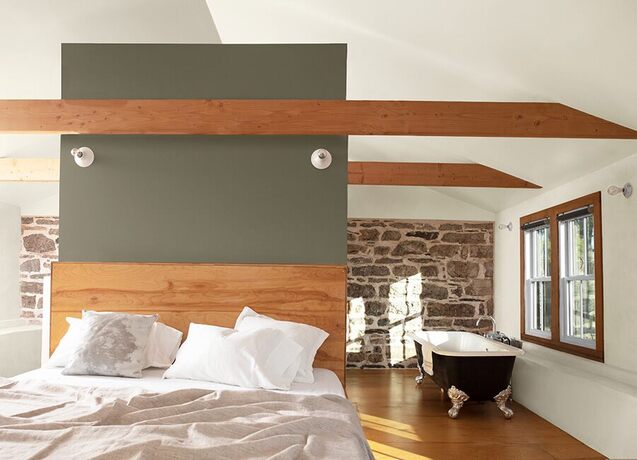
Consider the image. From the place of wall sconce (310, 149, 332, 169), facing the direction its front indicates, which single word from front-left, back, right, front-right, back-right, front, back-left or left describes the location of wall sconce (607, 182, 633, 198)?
left

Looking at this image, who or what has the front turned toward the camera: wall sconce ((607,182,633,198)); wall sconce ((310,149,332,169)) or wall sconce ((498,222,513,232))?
wall sconce ((310,149,332,169))

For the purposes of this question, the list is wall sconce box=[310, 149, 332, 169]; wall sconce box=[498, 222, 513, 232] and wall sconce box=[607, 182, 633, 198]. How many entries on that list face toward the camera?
1

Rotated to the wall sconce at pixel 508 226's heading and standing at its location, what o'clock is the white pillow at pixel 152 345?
The white pillow is roughly at 10 o'clock from the wall sconce.

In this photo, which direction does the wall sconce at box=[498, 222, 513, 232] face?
to the viewer's left

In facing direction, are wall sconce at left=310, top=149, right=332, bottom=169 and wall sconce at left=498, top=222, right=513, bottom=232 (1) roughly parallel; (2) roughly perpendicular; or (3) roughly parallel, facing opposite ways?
roughly perpendicular

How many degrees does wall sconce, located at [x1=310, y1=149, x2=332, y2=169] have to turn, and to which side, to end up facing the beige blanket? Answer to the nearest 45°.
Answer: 0° — it already faces it

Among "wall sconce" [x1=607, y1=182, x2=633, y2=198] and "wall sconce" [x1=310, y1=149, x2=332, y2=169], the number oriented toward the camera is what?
1

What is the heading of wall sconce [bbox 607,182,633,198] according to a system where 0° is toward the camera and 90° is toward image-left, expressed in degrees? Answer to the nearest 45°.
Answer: approximately 90°

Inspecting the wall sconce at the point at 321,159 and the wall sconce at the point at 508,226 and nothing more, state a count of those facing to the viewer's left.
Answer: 1

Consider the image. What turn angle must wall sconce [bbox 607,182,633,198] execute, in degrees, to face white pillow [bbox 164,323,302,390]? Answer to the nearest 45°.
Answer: approximately 45° to its left

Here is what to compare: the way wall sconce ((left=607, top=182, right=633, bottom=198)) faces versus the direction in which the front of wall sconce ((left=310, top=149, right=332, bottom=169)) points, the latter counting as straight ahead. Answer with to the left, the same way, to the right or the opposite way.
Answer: to the right

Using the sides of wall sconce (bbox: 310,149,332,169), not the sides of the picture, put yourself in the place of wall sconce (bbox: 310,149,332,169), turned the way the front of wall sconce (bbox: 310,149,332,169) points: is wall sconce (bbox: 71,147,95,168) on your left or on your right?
on your right

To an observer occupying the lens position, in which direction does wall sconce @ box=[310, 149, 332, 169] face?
facing the viewer

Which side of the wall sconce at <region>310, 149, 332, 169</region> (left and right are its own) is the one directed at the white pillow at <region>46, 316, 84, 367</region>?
right
